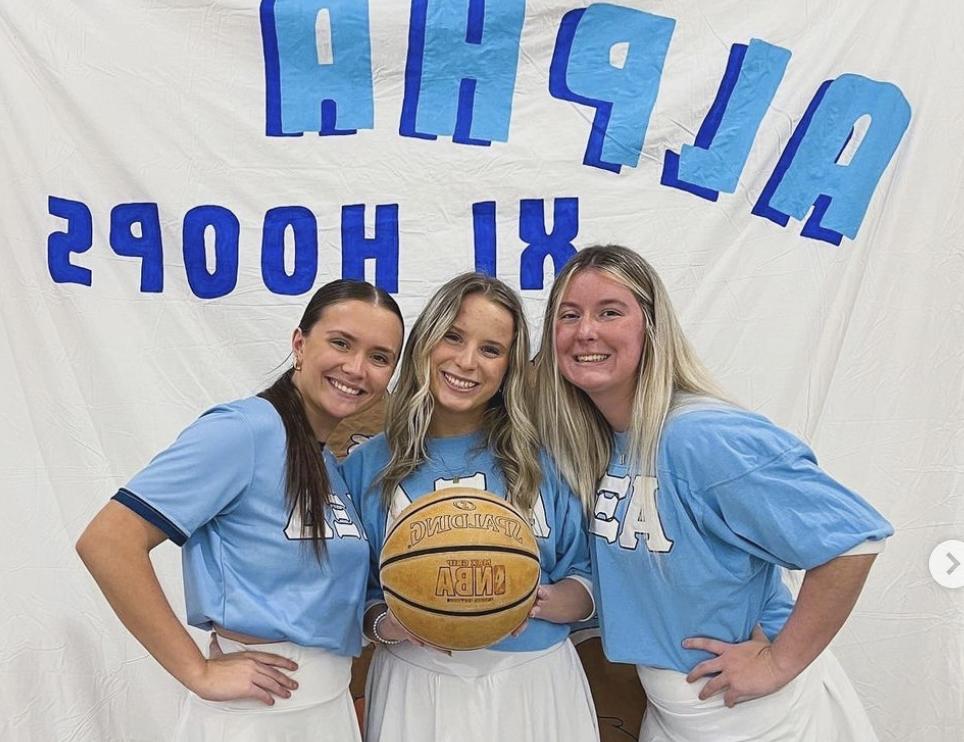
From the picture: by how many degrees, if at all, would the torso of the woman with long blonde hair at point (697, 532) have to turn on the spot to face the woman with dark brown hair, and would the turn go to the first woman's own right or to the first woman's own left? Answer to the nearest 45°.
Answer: approximately 45° to the first woman's own right

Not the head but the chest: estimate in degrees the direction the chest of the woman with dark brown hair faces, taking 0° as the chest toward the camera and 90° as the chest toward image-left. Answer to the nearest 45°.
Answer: approximately 315°
